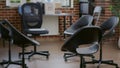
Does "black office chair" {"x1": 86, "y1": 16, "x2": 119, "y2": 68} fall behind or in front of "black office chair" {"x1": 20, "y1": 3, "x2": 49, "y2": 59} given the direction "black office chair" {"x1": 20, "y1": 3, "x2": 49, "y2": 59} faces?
in front

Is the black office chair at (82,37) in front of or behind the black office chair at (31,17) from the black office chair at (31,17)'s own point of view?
in front

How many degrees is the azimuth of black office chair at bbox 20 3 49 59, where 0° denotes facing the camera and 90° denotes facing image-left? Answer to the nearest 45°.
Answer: approximately 315°
